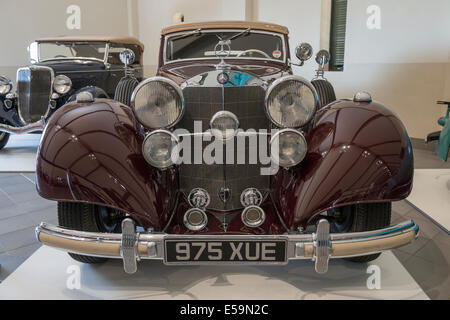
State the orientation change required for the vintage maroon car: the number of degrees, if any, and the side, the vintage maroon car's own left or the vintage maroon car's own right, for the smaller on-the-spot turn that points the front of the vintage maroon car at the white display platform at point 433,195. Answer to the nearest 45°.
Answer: approximately 135° to the vintage maroon car's own left

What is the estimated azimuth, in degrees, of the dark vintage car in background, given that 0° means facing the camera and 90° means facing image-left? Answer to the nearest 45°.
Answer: approximately 45°

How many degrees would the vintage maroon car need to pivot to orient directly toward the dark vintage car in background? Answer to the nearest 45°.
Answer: approximately 135° to its right

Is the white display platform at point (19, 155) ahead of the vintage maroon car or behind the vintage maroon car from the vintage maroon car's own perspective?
behind

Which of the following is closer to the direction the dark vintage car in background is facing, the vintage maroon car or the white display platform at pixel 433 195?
the vintage maroon car

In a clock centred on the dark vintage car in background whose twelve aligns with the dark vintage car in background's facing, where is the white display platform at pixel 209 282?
The white display platform is roughly at 10 o'clock from the dark vintage car in background.

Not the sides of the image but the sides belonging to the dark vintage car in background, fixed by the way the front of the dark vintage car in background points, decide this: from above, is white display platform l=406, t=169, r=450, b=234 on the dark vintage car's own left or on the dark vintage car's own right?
on the dark vintage car's own left

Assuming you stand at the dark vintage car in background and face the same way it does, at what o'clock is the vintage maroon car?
The vintage maroon car is roughly at 10 o'clock from the dark vintage car in background.
